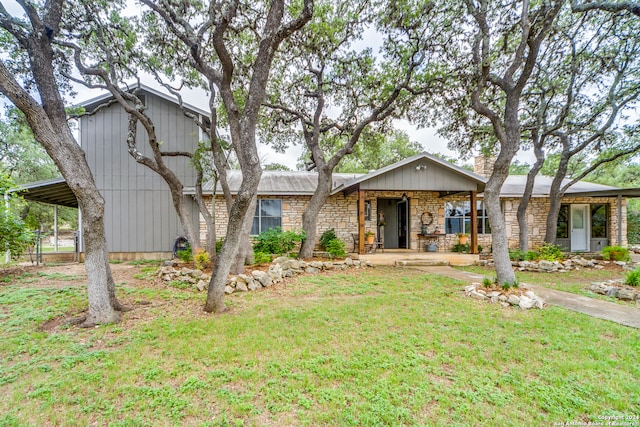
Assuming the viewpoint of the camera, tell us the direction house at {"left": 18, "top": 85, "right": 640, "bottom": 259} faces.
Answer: facing the viewer

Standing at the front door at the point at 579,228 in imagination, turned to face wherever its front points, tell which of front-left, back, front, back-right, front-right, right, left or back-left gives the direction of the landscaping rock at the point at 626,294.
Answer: front

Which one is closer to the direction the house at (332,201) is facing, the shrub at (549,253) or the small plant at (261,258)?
the small plant

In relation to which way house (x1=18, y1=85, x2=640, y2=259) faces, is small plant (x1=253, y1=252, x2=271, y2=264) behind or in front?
in front

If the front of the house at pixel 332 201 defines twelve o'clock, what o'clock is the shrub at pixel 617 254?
The shrub is roughly at 9 o'clock from the house.

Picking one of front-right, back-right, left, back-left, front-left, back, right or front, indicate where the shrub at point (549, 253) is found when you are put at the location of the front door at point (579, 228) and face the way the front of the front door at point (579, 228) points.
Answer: front

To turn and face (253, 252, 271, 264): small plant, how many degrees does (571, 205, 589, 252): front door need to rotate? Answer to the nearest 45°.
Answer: approximately 45° to its right
